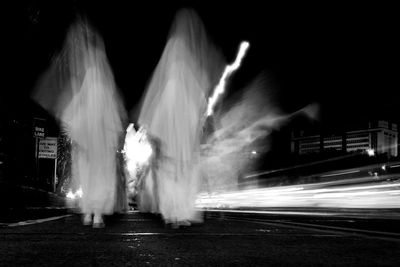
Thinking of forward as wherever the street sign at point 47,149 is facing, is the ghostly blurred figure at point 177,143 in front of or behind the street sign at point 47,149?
in front

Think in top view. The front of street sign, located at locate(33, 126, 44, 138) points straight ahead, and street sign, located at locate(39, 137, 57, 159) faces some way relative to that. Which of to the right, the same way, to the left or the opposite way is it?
the same way

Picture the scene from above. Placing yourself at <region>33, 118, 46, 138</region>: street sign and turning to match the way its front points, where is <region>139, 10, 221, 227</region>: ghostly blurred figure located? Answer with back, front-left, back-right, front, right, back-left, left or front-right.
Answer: front

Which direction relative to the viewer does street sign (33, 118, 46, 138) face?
toward the camera

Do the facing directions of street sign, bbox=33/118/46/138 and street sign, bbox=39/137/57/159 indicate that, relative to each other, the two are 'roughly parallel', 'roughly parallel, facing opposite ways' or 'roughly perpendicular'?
roughly parallel

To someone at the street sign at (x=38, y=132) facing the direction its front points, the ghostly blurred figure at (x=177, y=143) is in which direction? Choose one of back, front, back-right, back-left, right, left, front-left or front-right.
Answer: front

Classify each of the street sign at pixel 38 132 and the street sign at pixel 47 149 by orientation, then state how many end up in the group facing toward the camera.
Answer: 2
